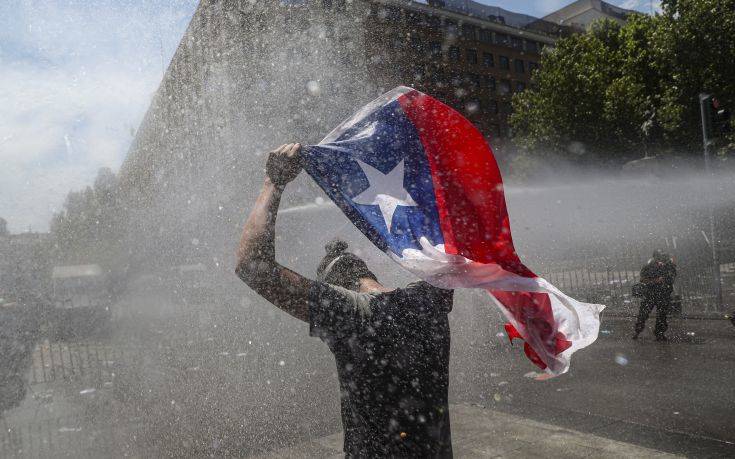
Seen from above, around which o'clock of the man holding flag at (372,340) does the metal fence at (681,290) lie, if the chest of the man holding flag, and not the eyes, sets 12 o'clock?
The metal fence is roughly at 1 o'clock from the man holding flag.

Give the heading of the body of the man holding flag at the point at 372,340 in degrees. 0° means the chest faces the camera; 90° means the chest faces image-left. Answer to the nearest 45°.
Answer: approximately 180°

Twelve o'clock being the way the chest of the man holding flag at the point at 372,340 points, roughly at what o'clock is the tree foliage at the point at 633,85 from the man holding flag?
The tree foliage is roughly at 1 o'clock from the man holding flag.
